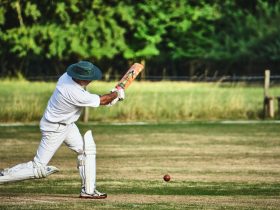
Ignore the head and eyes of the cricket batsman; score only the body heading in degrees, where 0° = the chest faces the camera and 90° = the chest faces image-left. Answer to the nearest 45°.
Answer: approximately 270°
